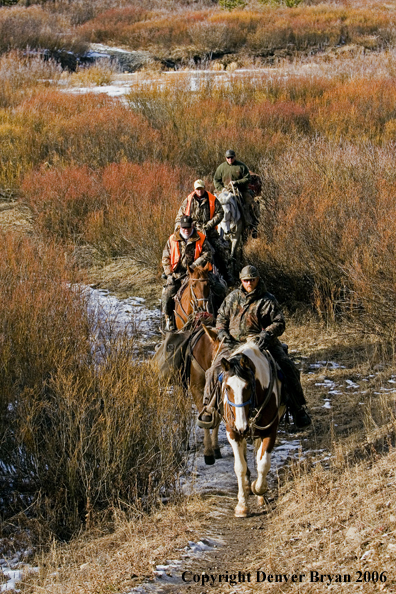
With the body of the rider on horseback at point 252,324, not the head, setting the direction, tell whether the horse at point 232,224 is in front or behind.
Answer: behind

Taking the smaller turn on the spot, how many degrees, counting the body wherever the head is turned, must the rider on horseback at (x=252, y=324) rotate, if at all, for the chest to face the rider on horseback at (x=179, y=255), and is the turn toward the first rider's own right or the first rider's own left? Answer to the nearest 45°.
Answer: approximately 180°

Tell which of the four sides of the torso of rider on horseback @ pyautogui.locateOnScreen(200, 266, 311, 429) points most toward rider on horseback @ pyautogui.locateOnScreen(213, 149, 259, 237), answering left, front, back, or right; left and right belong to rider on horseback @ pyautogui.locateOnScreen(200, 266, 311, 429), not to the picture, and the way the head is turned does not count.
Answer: back

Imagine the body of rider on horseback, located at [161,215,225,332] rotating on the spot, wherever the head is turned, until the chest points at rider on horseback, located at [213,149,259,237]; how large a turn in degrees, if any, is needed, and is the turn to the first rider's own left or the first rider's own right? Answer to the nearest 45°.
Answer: approximately 180°

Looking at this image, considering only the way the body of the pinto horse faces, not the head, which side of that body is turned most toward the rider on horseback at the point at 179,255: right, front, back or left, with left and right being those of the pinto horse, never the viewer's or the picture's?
back

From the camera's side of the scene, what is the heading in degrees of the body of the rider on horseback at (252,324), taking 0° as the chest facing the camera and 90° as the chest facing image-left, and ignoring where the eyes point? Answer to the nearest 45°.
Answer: approximately 0°

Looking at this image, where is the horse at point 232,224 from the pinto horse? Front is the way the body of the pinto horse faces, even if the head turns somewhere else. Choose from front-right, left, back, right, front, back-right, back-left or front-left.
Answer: back

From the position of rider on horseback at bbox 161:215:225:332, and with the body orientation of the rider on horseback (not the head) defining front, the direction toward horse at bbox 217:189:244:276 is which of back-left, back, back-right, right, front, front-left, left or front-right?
back

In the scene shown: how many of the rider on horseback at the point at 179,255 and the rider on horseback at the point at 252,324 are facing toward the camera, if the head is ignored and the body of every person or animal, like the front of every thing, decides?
2

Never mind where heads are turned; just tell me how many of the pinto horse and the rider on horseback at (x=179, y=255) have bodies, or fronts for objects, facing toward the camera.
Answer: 2

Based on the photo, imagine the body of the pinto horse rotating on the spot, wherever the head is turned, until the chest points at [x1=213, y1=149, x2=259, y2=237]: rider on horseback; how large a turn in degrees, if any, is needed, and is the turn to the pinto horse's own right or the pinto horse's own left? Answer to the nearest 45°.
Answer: approximately 180°

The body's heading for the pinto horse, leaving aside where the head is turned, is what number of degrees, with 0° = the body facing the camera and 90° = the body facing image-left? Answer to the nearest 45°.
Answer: approximately 0°
